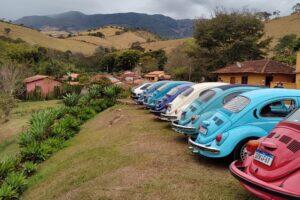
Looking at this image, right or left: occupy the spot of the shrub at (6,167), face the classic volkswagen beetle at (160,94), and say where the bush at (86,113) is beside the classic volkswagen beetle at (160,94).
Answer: left

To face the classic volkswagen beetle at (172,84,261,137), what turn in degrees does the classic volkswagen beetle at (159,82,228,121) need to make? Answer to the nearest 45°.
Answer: approximately 135° to its right

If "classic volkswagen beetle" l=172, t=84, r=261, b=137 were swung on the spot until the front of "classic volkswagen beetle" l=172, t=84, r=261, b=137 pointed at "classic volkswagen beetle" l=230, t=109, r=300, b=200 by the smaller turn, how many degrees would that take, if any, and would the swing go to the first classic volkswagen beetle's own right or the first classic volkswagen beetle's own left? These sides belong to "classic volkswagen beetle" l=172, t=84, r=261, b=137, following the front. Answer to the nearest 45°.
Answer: approximately 135° to the first classic volkswagen beetle's own right

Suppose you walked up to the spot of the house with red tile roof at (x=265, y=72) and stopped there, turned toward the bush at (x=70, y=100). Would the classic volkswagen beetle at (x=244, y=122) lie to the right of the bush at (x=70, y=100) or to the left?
left

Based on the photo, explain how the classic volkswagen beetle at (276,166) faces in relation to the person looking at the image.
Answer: facing away from the viewer and to the right of the viewer

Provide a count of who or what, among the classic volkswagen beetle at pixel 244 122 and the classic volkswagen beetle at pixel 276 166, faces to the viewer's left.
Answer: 0

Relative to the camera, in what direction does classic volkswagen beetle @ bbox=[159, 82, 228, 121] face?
facing away from the viewer and to the right of the viewer

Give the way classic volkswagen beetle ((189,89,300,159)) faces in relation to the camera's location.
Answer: facing away from the viewer and to the right of the viewer

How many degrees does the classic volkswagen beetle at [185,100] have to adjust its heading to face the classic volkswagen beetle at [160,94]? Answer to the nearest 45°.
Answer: approximately 45° to its left

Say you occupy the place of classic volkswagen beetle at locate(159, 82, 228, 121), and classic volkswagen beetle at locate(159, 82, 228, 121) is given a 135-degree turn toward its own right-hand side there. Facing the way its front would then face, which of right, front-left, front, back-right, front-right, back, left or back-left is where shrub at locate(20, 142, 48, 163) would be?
right
